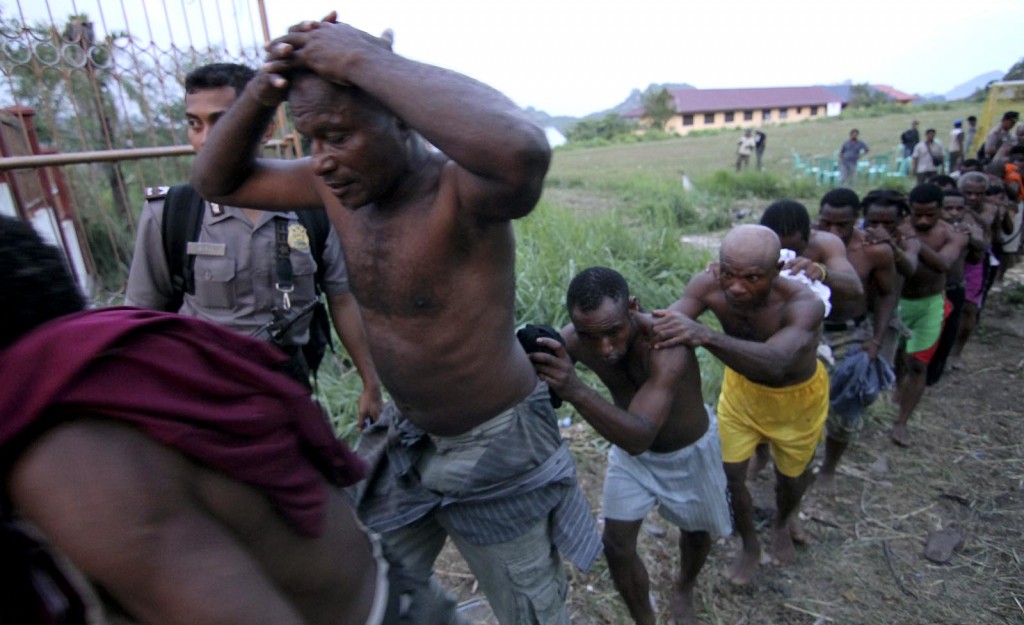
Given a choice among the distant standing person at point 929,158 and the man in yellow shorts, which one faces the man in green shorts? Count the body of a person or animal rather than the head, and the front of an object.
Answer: the distant standing person

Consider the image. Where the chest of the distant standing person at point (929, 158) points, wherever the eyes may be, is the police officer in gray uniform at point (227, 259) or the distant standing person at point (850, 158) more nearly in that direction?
the police officer in gray uniform

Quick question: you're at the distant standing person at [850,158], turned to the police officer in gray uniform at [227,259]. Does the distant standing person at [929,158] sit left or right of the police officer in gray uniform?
left

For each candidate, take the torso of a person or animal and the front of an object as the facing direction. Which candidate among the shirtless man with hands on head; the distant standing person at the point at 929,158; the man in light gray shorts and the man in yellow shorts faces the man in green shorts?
the distant standing person

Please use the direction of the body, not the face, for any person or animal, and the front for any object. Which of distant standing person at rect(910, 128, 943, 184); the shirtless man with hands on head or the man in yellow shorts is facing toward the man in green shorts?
the distant standing person

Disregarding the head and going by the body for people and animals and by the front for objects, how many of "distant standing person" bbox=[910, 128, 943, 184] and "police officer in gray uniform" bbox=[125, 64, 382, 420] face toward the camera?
2

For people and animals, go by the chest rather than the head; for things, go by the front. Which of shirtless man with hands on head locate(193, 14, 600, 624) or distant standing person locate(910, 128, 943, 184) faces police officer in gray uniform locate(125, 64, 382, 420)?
the distant standing person
